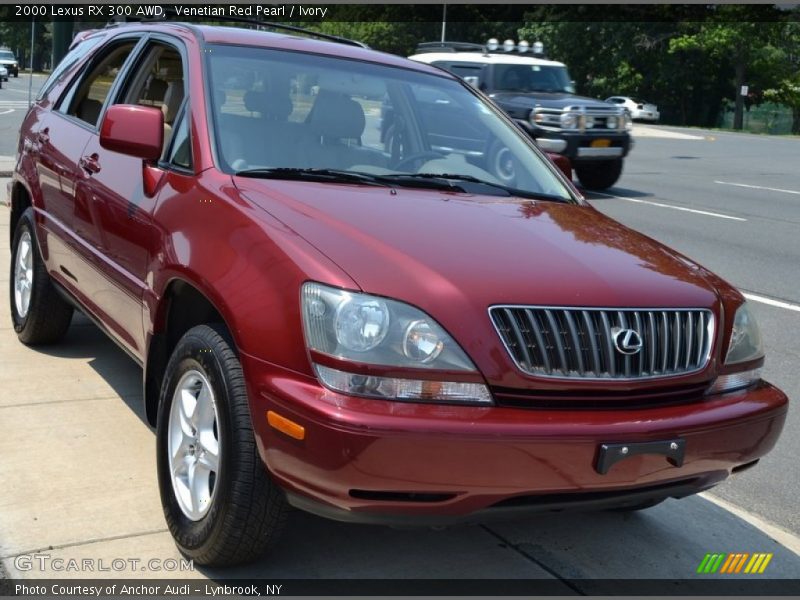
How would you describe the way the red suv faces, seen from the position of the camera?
facing the viewer and to the right of the viewer

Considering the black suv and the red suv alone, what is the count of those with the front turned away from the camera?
0

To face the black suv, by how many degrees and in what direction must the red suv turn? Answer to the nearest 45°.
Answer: approximately 135° to its left

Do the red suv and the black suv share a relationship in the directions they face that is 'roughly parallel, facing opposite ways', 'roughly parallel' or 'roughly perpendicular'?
roughly parallel

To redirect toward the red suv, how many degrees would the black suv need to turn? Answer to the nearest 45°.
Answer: approximately 45° to its right
